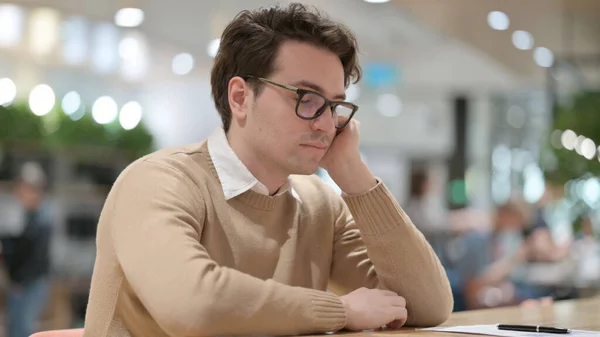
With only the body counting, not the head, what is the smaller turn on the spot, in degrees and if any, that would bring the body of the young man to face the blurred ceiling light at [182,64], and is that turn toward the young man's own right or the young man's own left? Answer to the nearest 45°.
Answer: approximately 135° to the young man's own left

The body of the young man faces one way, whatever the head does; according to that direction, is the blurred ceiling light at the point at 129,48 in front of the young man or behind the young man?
behind

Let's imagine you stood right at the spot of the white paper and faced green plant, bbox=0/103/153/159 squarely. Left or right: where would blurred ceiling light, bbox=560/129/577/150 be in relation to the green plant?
right
